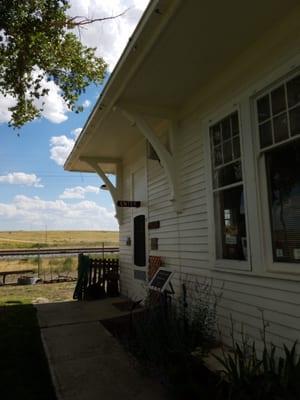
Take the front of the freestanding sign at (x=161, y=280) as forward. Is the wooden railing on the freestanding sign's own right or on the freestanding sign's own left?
on the freestanding sign's own right

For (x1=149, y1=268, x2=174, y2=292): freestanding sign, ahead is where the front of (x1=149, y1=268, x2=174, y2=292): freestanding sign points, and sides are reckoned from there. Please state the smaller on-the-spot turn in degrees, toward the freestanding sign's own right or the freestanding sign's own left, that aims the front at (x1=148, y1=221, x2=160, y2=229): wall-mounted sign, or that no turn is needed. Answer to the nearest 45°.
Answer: approximately 135° to the freestanding sign's own right

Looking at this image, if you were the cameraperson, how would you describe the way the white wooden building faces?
facing the viewer and to the left of the viewer
